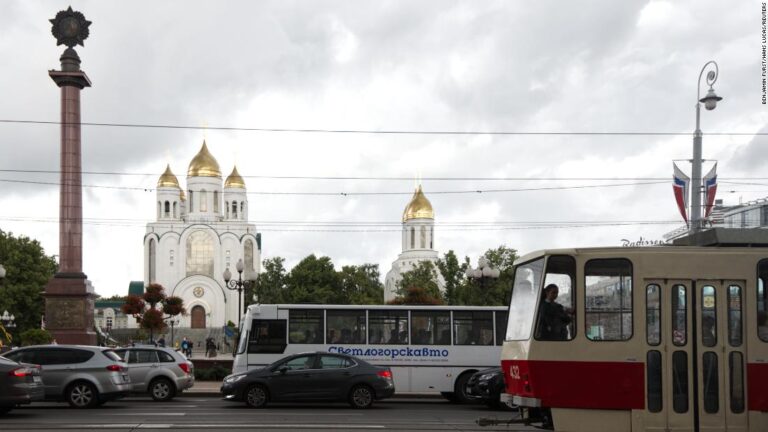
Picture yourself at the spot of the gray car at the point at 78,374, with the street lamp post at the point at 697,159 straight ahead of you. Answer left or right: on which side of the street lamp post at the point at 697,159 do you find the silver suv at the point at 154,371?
left

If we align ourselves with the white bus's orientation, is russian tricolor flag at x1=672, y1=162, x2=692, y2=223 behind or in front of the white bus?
behind

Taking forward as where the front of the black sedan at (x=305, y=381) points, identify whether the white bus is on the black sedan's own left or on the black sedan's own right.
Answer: on the black sedan's own right

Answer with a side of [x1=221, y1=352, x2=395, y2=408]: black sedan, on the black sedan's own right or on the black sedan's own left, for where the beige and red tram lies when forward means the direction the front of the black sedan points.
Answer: on the black sedan's own left

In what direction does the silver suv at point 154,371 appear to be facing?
to the viewer's left

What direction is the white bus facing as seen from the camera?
to the viewer's left

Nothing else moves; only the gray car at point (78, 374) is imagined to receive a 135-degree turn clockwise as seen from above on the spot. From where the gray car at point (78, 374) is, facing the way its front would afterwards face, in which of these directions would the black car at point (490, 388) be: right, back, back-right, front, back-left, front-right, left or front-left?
front-right

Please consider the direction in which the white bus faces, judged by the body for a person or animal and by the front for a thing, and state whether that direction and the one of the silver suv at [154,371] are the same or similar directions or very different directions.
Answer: same or similar directions

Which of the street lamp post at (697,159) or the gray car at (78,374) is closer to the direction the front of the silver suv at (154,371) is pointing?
the gray car

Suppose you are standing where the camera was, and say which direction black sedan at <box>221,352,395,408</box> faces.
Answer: facing to the left of the viewer

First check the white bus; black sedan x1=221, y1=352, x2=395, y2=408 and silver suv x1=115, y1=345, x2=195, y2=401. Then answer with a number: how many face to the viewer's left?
3

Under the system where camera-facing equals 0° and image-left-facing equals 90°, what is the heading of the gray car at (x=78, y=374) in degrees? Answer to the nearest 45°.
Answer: approximately 90°
